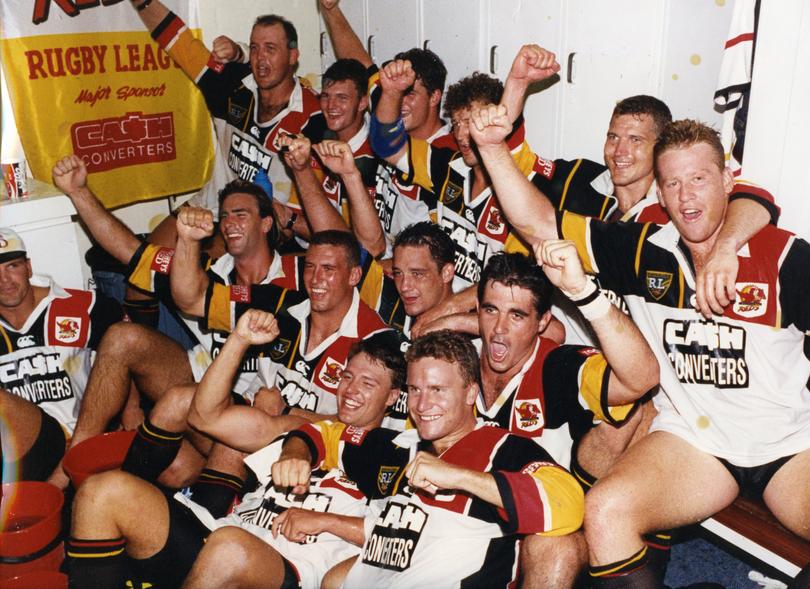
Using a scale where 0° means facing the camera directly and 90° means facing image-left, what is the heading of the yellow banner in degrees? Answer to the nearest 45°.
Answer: approximately 0°

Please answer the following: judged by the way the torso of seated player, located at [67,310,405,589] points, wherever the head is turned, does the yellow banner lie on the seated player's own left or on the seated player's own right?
on the seated player's own right

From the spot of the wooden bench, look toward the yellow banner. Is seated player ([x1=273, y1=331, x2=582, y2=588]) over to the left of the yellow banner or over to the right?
left

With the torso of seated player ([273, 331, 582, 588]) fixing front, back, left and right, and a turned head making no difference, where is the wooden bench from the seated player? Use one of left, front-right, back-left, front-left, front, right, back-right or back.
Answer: back-left

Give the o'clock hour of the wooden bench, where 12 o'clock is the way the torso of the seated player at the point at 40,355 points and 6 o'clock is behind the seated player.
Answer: The wooden bench is roughly at 9 o'clock from the seated player.

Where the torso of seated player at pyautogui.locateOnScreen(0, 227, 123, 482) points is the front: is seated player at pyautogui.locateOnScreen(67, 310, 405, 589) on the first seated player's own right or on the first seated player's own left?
on the first seated player's own left

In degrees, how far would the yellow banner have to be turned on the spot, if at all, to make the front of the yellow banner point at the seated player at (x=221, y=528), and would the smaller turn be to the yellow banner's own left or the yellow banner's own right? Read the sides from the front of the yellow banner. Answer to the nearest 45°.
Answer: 0° — it already faces them

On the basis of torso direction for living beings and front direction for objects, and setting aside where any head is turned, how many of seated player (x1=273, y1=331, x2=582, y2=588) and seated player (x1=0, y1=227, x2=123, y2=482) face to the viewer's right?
0
